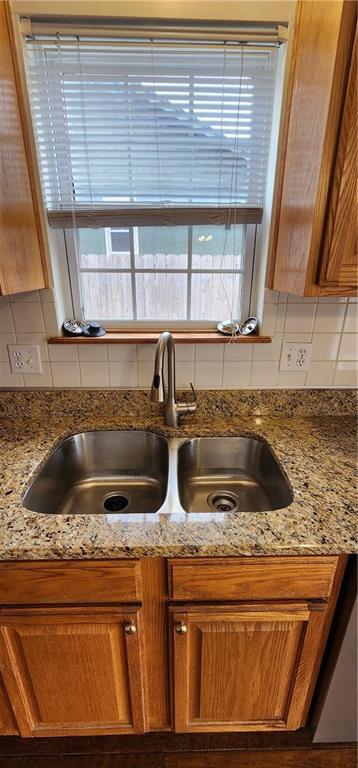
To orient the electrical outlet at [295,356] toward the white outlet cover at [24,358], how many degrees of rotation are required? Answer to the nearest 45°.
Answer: approximately 90° to its right

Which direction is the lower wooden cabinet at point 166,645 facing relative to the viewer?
toward the camera

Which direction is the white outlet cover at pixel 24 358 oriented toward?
toward the camera

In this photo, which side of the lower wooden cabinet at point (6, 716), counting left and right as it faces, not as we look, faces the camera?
front

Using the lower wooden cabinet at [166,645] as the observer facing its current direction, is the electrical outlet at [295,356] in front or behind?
behind

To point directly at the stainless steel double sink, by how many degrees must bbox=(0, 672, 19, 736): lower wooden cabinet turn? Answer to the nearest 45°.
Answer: approximately 90° to its left
